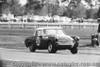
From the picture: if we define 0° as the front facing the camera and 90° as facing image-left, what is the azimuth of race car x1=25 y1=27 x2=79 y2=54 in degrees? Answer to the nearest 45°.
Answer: approximately 315°
